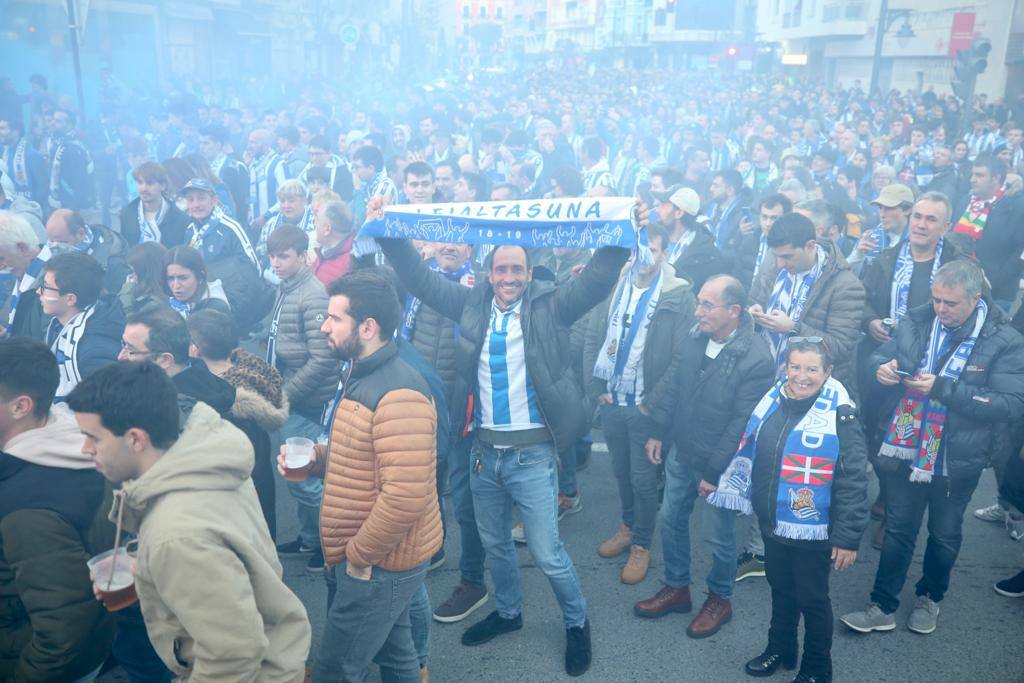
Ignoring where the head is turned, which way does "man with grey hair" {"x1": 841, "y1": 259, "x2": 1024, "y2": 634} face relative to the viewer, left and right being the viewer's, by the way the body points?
facing the viewer and to the left of the viewer

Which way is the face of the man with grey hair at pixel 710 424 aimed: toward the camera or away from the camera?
toward the camera

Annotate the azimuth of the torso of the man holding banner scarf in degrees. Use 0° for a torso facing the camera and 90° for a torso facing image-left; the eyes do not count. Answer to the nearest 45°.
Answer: approximately 0°

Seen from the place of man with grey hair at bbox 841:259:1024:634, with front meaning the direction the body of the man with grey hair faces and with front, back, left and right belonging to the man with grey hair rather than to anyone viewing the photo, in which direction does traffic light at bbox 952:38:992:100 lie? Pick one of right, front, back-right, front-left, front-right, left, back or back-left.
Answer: back-right

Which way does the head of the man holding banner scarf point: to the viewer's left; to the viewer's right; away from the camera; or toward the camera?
toward the camera

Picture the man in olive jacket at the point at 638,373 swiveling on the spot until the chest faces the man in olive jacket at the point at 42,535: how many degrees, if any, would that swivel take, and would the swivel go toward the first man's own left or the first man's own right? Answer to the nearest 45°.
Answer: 0° — they already face them

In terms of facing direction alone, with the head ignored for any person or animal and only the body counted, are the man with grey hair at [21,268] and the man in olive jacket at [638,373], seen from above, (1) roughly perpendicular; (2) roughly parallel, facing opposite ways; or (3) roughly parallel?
roughly parallel

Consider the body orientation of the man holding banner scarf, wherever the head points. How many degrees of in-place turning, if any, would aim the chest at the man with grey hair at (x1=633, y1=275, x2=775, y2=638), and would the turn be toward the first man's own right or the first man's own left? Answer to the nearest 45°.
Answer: approximately 90° to the first man's own left

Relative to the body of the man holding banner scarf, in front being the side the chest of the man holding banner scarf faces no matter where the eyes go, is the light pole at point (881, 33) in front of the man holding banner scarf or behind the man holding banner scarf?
behind

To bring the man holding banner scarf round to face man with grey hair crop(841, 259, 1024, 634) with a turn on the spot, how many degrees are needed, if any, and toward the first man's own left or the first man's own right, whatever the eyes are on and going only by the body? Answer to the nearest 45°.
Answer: approximately 90° to the first man's own left
